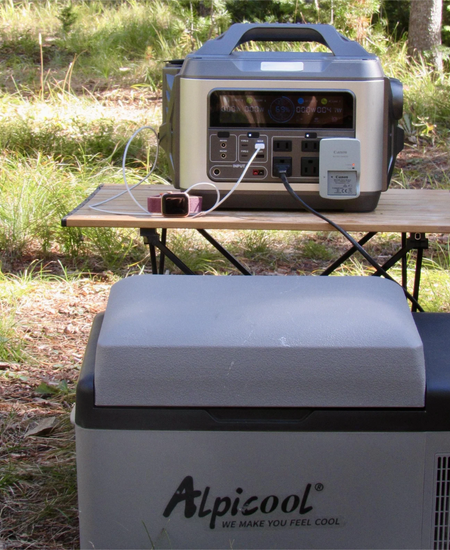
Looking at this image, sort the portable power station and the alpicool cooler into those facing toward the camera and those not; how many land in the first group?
2

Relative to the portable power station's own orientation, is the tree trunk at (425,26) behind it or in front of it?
behind

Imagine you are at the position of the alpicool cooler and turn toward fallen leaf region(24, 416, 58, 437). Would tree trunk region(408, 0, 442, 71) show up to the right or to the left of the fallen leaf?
right

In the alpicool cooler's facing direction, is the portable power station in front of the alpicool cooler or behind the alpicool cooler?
behind

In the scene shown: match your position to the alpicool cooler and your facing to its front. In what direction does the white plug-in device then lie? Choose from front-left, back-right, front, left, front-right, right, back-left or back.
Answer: back

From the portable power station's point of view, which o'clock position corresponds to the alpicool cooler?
The alpicool cooler is roughly at 12 o'clock from the portable power station.

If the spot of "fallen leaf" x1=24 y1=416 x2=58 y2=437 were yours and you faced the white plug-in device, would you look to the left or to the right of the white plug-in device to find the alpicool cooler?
right
